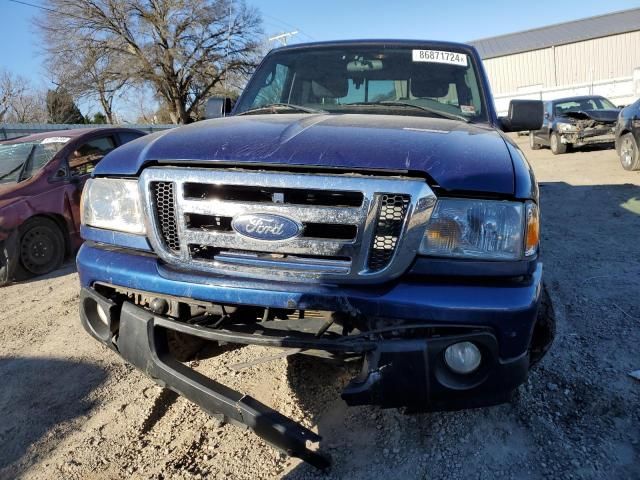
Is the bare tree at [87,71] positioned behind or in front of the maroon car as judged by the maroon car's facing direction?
behind

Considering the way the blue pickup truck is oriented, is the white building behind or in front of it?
behind

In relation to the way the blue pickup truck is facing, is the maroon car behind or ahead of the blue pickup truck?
behind

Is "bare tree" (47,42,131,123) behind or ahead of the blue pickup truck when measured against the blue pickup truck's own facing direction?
behind

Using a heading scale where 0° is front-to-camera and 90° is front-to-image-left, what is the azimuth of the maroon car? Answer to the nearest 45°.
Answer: approximately 45°

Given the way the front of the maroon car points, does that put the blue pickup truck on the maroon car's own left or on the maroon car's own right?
on the maroon car's own left

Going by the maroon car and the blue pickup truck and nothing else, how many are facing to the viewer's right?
0

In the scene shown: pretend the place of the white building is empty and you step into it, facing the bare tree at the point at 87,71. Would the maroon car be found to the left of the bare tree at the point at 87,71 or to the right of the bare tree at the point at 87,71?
left

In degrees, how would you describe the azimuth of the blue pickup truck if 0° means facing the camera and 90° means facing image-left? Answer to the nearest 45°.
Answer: approximately 0°

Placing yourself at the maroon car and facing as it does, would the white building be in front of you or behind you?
behind
